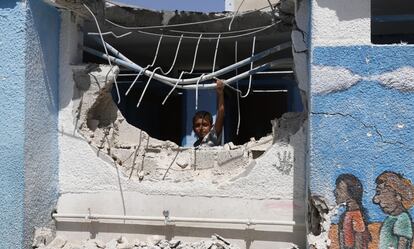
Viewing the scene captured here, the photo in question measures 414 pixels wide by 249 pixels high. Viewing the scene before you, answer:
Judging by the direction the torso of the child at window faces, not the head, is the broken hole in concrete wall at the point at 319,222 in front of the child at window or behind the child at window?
in front

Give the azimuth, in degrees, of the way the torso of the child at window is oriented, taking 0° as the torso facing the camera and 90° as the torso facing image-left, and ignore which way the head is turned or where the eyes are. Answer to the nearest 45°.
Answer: approximately 0°

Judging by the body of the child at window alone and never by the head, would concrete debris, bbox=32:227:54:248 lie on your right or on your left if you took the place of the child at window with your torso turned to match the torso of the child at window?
on your right
